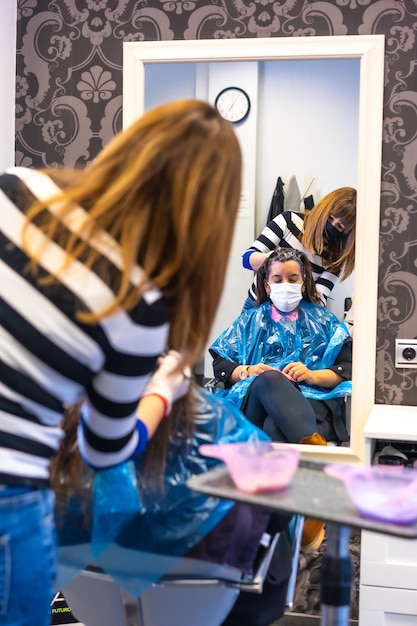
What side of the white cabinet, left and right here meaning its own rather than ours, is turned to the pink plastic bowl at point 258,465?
front

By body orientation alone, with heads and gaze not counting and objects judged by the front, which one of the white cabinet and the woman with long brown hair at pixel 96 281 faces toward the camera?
the white cabinet

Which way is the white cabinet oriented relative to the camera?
toward the camera

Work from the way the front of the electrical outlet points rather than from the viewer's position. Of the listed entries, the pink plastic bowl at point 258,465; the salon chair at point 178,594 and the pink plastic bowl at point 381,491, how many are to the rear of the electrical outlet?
0

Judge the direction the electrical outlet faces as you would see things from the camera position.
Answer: facing the viewer

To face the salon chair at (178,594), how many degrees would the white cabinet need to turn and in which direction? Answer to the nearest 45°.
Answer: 0° — it already faces it

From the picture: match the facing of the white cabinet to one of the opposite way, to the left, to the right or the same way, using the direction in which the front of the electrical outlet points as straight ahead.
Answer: the same way

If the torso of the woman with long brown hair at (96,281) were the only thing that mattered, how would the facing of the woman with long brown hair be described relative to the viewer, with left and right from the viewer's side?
facing away from the viewer and to the right of the viewer

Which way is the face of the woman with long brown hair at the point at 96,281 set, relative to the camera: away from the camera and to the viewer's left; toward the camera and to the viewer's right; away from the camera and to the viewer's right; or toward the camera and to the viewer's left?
away from the camera and to the viewer's right

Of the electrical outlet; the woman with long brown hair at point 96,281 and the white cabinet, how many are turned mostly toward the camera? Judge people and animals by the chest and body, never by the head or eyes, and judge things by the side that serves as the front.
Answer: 2

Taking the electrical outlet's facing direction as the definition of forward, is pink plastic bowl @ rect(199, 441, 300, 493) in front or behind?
in front
